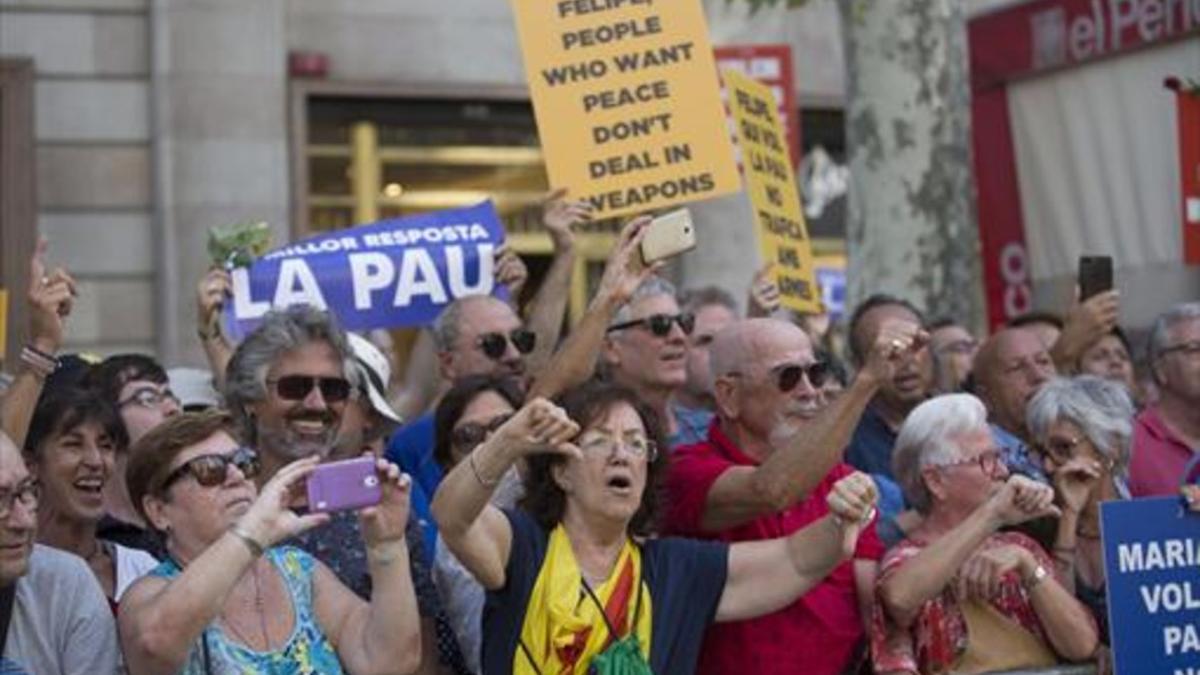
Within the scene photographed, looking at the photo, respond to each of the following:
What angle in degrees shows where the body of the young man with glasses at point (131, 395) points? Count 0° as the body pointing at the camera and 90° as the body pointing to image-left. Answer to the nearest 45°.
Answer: approximately 315°

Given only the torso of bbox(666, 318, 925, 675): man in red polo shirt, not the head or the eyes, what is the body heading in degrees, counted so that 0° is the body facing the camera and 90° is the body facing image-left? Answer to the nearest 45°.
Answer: approximately 315°

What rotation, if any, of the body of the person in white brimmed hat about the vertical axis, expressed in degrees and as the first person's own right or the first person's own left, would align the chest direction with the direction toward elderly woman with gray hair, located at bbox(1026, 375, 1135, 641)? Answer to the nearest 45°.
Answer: approximately 45° to the first person's own left

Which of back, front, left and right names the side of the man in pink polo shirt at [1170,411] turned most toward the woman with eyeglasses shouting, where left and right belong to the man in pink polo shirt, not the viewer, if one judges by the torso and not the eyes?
right

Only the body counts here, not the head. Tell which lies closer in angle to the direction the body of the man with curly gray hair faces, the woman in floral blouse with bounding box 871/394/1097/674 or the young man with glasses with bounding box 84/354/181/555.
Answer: the woman in floral blouse
